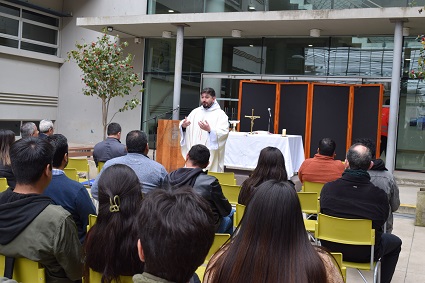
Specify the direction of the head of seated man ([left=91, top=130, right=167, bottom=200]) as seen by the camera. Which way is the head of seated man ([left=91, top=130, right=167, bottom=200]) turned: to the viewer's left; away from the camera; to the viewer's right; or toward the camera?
away from the camera

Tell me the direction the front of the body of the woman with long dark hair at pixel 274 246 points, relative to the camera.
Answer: away from the camera

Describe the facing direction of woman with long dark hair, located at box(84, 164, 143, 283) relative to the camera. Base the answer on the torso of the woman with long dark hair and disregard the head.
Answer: away from the camera

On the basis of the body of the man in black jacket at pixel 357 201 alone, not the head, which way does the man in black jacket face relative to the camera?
away from the camera

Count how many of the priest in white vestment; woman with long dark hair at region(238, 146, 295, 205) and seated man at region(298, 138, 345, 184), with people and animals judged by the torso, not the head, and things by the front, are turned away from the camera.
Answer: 2

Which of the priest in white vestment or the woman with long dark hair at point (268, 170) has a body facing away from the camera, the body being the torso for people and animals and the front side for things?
the woman with long dark hair

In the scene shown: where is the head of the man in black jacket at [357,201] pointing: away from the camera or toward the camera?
away from the camera

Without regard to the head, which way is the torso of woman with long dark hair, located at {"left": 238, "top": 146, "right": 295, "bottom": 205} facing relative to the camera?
away from the camera

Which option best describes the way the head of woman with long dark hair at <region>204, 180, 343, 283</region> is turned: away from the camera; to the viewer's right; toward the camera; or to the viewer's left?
away from the camera

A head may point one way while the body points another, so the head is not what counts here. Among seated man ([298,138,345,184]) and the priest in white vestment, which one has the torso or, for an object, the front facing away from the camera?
the seated man

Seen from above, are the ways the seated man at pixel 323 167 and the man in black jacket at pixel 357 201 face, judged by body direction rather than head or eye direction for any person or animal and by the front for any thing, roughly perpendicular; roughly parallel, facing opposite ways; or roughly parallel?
roughly parallel

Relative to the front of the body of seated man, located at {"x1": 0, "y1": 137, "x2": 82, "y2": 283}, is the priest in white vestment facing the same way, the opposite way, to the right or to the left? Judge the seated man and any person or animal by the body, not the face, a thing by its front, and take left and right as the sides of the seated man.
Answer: the opposite way

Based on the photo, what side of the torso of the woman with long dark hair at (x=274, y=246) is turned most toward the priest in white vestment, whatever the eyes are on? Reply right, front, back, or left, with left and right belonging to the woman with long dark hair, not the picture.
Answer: front

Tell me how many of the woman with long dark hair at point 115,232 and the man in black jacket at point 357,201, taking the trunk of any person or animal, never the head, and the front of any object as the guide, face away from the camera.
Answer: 2

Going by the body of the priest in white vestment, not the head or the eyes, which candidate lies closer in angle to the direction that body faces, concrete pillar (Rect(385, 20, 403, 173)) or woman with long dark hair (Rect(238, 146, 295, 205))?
the woman with long dark hair

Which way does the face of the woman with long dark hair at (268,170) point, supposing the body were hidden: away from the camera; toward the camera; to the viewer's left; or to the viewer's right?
away from the camera

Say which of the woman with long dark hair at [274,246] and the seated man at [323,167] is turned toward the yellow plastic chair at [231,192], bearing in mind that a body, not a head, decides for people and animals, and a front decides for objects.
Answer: the woman with long dark hair

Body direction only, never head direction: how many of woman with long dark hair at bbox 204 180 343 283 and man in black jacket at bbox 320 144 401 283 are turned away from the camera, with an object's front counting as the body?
2
